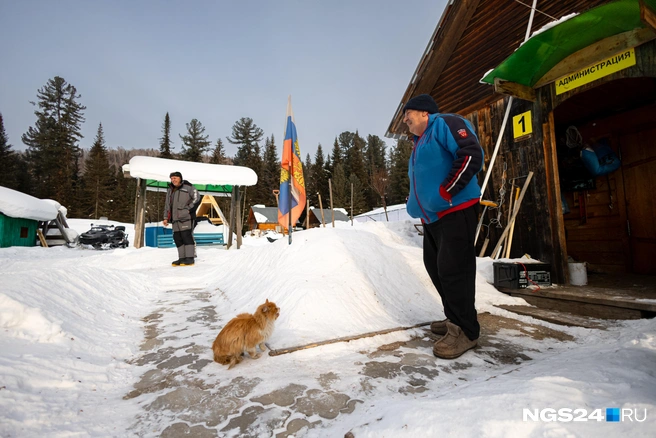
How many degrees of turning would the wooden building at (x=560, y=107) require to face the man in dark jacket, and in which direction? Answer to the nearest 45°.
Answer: approximately 45° to its right

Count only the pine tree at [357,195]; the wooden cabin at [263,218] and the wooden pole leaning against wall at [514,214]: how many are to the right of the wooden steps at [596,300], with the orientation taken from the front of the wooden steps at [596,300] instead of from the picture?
3

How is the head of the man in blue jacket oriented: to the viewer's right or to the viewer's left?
to the viewer's left

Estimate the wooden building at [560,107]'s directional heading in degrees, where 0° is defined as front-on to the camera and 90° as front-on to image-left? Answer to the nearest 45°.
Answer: approximately 45°

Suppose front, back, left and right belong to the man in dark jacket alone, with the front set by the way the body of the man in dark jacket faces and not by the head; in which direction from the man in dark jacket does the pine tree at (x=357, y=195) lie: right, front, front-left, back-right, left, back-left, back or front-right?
back

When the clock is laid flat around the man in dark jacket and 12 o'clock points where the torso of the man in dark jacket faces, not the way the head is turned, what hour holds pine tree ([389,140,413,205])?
The pine tree is roughly at 6 o'clock from the man in dark jacket.

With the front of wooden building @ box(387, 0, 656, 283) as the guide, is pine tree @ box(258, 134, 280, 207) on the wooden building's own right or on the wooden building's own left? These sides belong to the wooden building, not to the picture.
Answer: on the wooden building's own right

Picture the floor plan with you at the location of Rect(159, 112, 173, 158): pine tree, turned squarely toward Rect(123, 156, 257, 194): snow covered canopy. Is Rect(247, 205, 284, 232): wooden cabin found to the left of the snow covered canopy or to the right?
left

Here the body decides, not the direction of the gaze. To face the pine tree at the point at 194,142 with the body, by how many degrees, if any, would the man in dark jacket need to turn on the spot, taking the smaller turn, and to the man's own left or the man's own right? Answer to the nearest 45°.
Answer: approximately 135° to the man's own right

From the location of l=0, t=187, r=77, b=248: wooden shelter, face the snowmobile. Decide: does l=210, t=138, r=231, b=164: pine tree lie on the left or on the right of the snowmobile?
left

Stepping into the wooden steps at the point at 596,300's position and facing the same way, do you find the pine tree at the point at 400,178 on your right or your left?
on your right
